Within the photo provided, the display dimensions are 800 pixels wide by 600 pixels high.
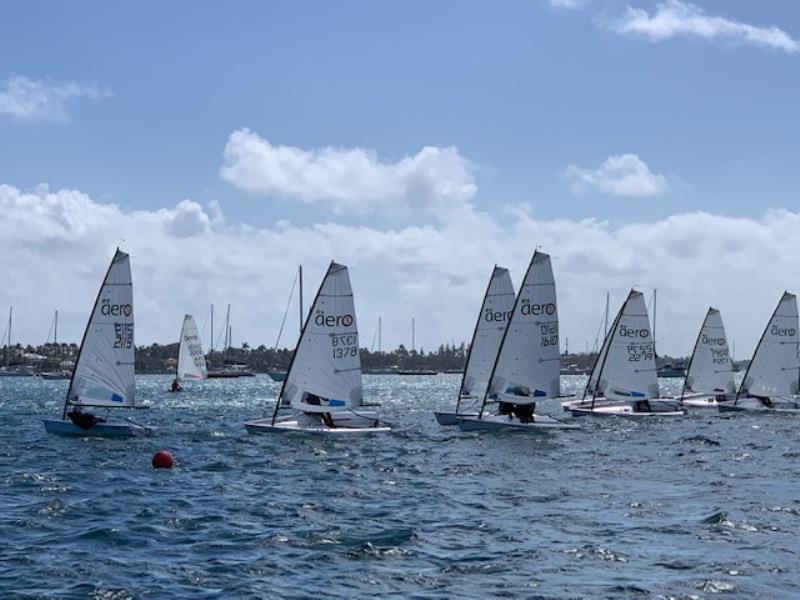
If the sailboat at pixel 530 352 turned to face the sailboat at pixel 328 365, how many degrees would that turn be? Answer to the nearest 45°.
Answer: approximately 45° to its left

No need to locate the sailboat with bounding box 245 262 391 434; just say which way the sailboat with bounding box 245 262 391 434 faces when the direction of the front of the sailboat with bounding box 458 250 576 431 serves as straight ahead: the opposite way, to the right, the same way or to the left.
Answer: the same way

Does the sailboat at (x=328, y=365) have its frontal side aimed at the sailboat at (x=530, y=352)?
no

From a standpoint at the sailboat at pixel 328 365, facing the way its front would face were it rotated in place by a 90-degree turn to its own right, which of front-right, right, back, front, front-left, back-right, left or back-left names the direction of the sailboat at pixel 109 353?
left

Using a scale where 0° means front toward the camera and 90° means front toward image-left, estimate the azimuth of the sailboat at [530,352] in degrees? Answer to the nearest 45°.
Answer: approximately 90°

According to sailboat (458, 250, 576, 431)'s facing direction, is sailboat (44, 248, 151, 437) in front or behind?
in front

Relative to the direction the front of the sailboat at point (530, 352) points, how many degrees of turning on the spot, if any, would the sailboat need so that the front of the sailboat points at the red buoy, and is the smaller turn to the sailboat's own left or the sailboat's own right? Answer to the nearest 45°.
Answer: approximately 45° to the sailboat's own left

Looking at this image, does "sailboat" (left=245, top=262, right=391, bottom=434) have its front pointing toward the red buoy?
no

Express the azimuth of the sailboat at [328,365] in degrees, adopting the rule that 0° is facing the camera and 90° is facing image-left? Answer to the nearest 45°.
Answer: approximately 90°

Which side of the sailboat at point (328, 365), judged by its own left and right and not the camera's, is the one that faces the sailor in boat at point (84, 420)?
front
